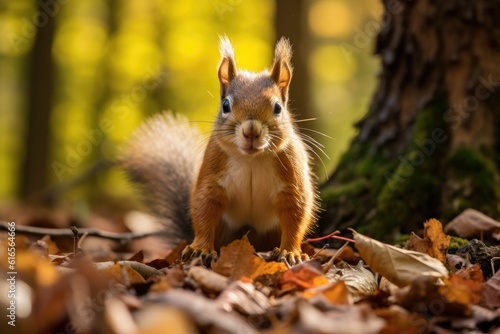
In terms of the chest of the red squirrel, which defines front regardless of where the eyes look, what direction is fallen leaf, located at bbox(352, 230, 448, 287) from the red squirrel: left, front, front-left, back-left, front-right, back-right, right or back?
front-left

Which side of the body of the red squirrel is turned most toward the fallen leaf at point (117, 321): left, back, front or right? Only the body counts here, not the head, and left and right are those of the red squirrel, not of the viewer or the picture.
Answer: front

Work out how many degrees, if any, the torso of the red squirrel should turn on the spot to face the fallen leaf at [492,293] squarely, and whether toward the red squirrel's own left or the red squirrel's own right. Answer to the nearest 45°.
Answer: approximately 45° to the red squirrel's own left

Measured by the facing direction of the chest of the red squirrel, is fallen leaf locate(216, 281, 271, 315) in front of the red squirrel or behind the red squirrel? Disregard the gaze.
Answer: in front

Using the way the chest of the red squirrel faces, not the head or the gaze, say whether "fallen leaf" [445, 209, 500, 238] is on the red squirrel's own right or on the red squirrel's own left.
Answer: on the red squirrel's own left

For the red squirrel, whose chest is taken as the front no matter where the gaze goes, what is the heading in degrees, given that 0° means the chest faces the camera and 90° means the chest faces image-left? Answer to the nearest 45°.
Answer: approximately 0°

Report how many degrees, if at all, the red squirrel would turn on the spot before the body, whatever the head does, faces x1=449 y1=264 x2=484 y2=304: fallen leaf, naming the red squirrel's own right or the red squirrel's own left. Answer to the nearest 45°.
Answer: approximately 45° to the red squirrel's own left

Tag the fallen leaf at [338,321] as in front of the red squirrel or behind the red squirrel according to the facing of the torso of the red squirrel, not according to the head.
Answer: in front

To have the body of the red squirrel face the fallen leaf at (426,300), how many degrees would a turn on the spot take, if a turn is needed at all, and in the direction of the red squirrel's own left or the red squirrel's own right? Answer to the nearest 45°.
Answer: approximately 45° to the red squirrel's own left

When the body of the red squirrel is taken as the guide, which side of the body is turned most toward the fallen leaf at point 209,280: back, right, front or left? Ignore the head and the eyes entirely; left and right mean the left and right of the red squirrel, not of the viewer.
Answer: front

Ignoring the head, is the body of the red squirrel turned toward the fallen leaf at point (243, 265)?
yes

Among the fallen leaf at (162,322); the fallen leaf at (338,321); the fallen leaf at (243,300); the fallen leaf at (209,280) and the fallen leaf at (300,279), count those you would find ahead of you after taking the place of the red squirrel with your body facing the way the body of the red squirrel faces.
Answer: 5

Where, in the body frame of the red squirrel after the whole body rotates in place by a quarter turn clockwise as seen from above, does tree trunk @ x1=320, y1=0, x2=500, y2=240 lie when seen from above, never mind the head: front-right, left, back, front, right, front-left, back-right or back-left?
back-right
